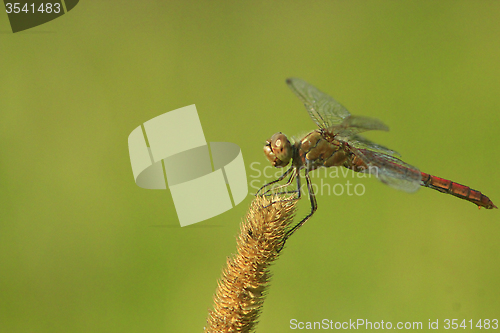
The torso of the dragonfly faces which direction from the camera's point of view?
to the viewer's left
